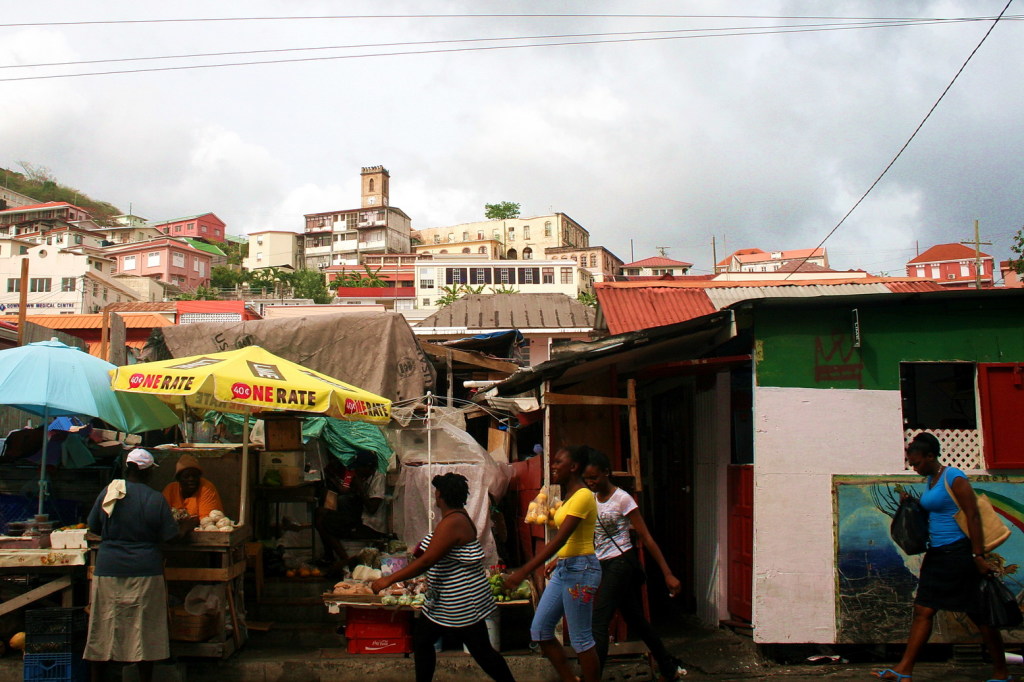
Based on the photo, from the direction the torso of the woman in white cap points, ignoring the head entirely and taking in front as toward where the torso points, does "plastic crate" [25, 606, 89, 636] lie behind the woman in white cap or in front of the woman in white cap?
in front

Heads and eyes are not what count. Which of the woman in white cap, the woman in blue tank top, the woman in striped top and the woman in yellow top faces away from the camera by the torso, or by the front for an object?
the woman in white cap

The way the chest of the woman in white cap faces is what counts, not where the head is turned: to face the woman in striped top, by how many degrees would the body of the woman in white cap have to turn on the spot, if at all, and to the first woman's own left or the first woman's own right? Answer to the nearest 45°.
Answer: approximately 135° to the first woman's own right

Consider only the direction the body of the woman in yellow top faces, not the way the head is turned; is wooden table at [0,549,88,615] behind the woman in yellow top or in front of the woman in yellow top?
in front

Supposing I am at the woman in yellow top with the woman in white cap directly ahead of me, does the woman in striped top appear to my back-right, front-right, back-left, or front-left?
front-left

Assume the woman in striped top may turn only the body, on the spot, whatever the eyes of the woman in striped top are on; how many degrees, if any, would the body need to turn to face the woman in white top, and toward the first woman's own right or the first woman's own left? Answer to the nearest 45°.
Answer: approximately 135° to the first woman's own right

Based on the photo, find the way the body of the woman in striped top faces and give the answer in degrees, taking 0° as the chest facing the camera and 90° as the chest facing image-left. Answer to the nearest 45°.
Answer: approximately 90°

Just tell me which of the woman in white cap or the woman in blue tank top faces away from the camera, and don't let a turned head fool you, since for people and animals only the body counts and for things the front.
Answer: the woman in white cap

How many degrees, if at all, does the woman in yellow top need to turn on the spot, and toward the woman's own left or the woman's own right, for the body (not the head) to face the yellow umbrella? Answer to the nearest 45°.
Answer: approximately 45° to the woman's own right

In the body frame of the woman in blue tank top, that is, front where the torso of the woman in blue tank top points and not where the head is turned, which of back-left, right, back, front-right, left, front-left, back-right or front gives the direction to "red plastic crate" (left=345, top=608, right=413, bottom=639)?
front

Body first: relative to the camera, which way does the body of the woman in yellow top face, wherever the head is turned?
to the viewer's left

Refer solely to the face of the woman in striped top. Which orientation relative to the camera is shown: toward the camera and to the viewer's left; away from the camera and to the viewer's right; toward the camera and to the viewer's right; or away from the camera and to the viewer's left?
away from the camera and to the viewer's left

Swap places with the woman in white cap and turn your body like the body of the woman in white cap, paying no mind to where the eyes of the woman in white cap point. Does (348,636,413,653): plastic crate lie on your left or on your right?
on your right

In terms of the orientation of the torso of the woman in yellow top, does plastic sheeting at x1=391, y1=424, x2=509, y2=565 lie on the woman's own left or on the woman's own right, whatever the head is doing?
on the woman's own right

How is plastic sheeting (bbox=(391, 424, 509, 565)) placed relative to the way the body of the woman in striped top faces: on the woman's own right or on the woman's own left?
on the woman's own right

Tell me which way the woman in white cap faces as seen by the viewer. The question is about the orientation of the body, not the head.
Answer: away from the camera

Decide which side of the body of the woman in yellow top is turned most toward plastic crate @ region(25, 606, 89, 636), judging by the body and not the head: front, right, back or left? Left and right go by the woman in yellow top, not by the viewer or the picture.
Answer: front
